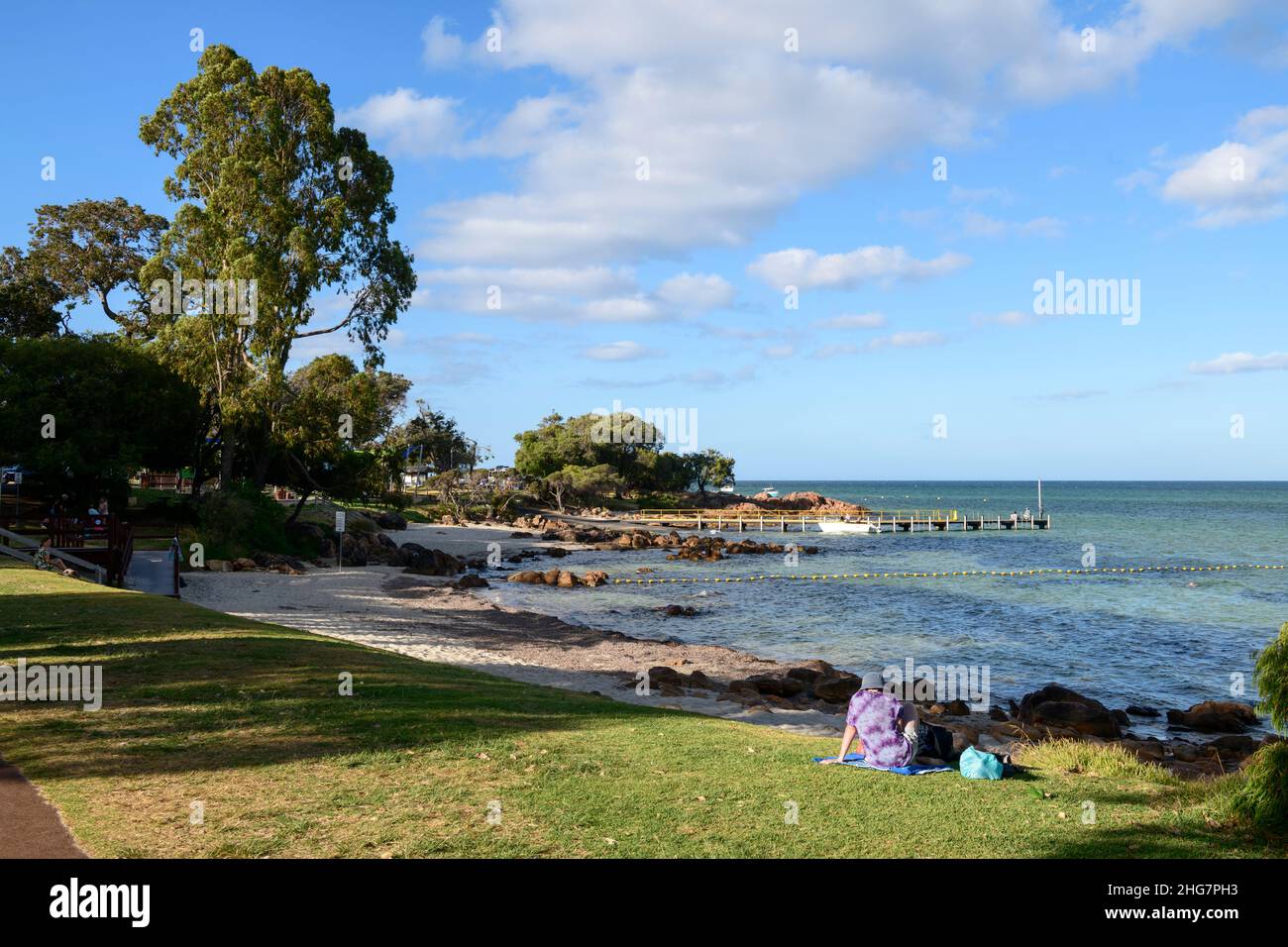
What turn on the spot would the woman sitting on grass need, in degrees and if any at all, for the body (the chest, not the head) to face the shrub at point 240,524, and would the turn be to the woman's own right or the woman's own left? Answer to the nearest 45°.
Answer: approximately 45° to the woman's own left

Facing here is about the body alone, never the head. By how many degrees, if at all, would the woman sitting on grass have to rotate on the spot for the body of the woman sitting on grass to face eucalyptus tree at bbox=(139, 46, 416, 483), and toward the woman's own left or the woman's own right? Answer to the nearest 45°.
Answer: approximately 45° to the woman's own left

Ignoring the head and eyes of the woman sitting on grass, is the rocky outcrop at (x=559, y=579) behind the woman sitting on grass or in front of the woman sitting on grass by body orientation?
in front

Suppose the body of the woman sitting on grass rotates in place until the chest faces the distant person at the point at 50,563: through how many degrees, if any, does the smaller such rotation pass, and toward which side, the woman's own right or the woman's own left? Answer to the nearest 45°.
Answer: approximately 45° to the woman's own left

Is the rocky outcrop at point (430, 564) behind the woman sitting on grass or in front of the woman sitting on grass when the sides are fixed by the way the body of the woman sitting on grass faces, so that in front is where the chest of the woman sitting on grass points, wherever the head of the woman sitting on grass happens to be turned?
in front

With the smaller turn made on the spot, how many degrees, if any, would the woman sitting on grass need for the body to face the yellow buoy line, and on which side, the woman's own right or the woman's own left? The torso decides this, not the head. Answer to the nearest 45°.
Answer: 0° — they already face it

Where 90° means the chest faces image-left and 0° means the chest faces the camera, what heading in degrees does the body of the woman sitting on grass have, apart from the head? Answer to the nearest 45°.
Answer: approximately 180°

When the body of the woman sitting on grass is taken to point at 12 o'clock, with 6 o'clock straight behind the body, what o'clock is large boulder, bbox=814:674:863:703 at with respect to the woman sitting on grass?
The large boulder is roughly at 12 o'clock from the woman sitting on grass.
